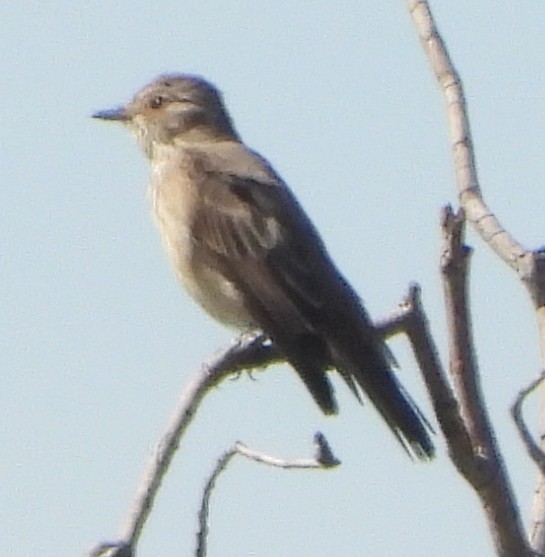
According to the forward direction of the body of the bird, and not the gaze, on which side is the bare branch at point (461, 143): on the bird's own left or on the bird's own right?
on the bird's own left

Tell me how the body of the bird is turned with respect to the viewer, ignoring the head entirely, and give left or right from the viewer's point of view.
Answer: facing to the left of the viewer
